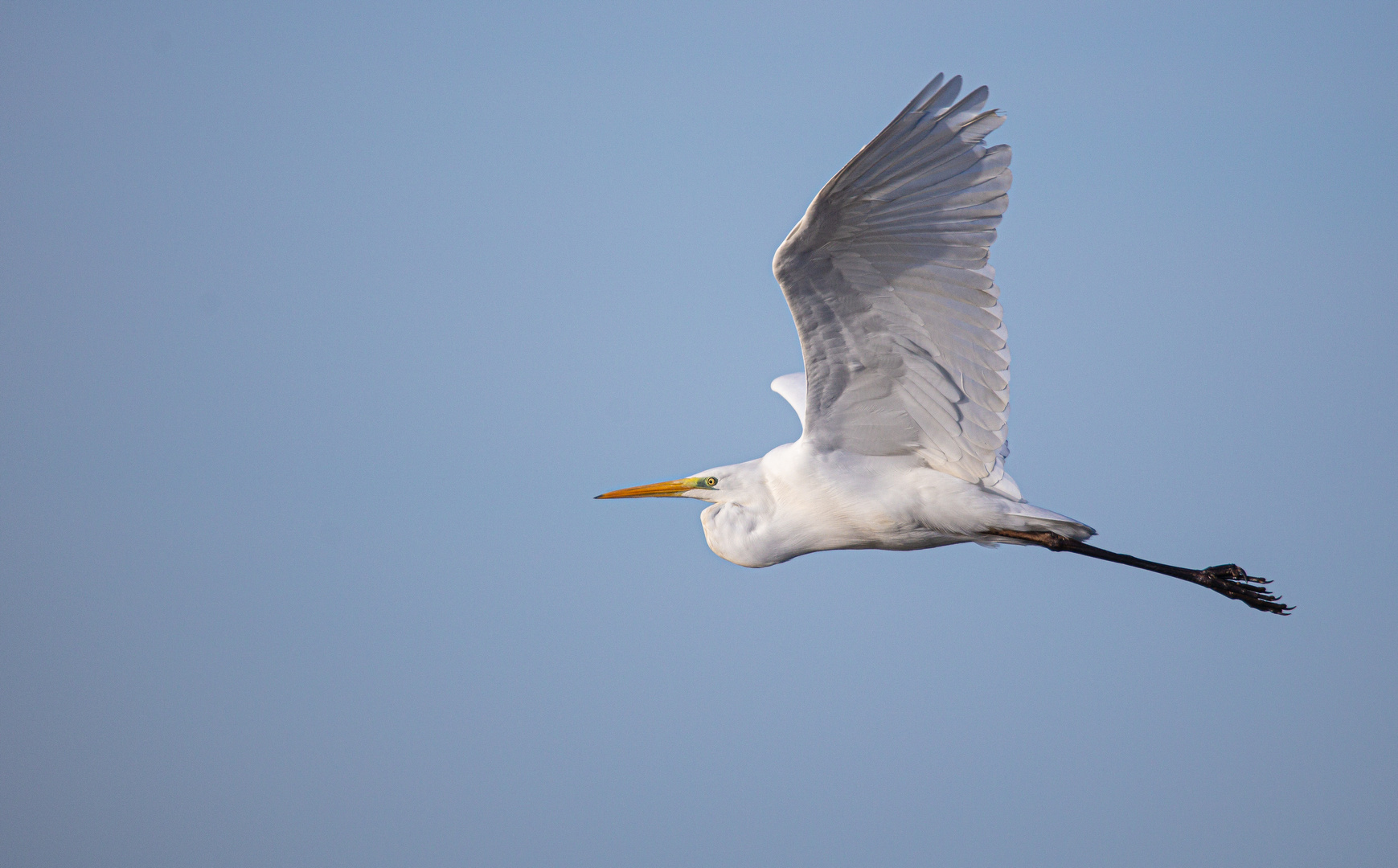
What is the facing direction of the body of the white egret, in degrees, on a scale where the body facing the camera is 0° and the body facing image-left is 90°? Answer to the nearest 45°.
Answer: approximately 90°
